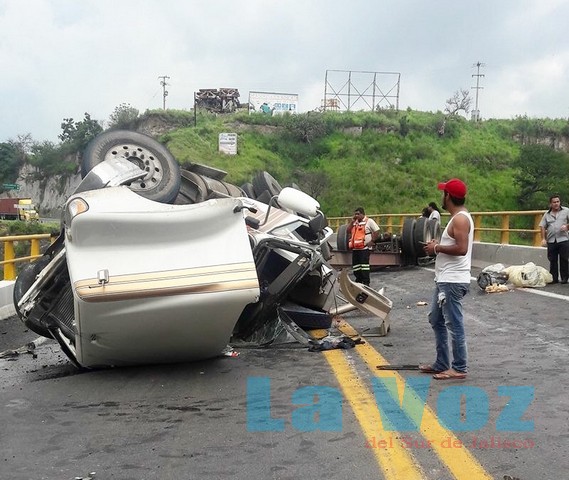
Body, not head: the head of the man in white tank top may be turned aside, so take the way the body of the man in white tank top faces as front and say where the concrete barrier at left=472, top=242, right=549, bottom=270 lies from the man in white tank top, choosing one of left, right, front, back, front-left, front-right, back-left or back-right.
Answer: right

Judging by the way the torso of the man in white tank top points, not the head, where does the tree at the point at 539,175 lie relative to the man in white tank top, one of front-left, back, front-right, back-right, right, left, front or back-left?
right

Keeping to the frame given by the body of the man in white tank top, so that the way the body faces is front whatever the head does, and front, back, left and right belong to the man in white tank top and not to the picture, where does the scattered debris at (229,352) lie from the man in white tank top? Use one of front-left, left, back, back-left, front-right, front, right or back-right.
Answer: front

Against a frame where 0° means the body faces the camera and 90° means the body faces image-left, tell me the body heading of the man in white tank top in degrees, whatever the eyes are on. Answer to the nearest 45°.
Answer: approximately 90°

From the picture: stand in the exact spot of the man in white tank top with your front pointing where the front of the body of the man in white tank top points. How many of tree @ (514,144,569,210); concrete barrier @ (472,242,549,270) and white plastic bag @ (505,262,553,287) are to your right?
3

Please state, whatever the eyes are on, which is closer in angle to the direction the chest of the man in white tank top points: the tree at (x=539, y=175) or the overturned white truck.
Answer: the overturned white truck

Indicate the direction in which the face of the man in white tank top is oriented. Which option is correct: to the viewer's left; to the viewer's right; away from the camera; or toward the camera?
to the viewer's left
